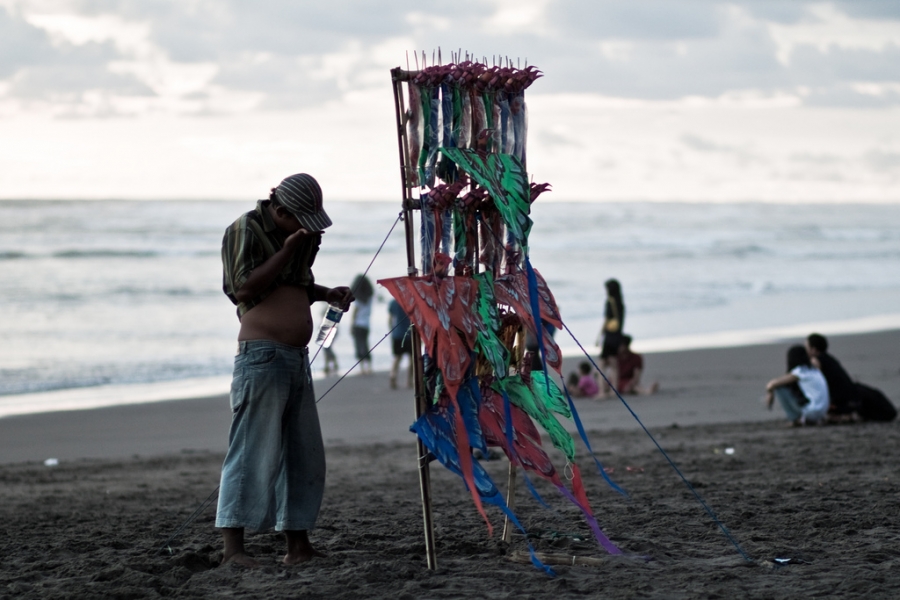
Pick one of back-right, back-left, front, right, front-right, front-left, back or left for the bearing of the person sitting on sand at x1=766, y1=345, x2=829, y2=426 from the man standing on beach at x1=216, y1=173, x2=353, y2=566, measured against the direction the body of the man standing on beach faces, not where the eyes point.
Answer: left

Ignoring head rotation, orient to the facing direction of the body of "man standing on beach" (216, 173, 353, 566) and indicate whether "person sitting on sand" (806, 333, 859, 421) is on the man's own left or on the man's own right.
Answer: on the man's own left

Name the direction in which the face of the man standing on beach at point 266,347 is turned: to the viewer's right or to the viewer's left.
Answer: to the viewer's right

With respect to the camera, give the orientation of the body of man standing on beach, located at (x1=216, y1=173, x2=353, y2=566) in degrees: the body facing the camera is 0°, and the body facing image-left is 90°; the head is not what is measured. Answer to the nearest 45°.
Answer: approximately 315°
